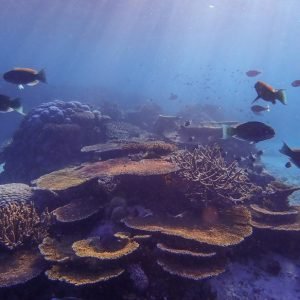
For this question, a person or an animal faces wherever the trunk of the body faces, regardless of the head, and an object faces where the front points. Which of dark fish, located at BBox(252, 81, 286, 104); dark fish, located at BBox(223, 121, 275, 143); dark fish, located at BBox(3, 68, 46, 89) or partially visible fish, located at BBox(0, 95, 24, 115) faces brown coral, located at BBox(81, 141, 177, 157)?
dark fish, located at BBox(252, 81, 286, 104)

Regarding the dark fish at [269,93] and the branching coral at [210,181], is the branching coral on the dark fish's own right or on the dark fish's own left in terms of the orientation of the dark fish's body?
on the dark fish's own left

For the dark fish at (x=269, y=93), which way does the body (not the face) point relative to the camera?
to the viewer's left

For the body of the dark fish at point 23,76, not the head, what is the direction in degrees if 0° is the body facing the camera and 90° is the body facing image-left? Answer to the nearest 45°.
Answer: approximately 90°

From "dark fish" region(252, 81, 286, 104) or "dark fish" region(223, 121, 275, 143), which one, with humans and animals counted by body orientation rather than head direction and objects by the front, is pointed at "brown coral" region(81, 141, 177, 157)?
"dark fish" region(252, 81, 286, 104)

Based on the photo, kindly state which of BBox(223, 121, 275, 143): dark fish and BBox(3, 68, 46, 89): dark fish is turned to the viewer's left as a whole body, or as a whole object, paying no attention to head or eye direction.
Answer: BBox(3, 68, 46, 89): dark fish

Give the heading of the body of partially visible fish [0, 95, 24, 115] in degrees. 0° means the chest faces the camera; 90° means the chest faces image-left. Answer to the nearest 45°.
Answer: approximately 90°

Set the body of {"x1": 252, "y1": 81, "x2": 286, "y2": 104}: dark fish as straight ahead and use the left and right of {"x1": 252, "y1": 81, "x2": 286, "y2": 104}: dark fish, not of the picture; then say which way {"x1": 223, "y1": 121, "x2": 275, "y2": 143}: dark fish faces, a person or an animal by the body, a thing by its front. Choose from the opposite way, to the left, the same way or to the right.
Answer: the opposite way

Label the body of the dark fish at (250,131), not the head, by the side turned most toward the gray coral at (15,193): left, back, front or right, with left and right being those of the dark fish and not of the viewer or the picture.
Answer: back

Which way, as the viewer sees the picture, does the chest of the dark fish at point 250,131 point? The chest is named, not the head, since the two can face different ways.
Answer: to the viewer's right

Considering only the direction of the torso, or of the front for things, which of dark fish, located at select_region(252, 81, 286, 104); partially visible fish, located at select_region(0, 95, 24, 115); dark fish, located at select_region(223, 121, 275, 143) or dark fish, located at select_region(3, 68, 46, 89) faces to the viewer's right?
dark fish, located at select_region(223, 121, 275, 143)

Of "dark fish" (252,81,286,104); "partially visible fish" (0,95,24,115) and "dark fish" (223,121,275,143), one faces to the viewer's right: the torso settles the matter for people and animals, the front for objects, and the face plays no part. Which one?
"dark fish" (223,121,275,143)
